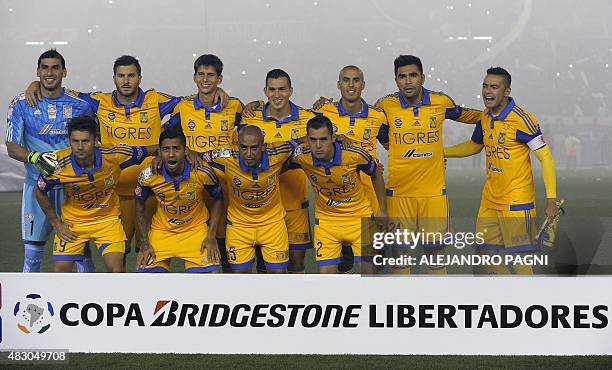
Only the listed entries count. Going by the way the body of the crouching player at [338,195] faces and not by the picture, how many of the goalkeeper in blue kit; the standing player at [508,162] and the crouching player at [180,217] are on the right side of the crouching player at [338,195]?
2

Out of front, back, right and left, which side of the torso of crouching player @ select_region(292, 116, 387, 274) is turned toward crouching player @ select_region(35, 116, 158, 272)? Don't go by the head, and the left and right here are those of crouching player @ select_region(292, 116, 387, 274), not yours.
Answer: right

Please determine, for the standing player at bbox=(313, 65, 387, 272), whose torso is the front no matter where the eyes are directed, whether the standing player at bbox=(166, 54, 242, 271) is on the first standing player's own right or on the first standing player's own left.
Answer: on the first standing player's own right

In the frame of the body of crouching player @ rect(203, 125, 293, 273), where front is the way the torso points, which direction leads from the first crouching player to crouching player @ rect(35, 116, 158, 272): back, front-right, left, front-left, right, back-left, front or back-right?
right

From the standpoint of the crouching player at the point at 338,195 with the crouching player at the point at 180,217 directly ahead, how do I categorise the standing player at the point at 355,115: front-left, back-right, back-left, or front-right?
back-right

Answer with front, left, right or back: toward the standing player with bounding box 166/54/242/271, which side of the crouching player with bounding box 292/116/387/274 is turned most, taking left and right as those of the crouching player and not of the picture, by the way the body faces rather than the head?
right

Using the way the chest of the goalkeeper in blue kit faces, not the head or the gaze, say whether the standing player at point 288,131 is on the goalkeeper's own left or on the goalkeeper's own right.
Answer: on the goalkeeper's own left

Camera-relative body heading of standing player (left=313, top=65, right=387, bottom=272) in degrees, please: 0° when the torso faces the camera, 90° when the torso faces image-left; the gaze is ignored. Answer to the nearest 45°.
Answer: approximately 0°
